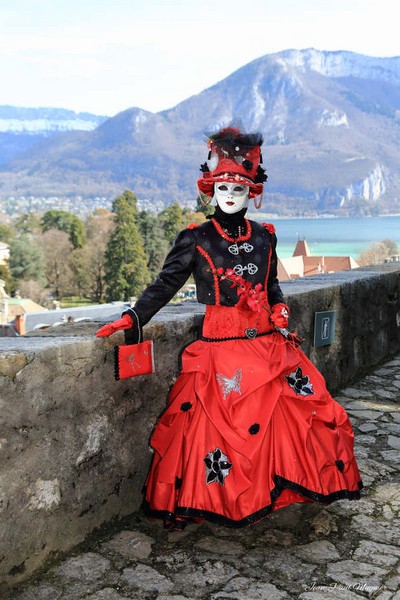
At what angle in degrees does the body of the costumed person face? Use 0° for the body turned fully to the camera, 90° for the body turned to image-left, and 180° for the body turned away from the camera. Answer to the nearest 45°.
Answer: approximately 0°
